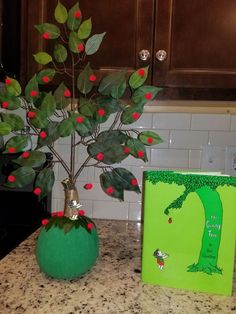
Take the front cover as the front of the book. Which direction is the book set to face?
toward the camera

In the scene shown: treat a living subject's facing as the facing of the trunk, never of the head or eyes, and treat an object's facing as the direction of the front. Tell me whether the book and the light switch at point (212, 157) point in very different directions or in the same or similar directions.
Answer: same or similar directions

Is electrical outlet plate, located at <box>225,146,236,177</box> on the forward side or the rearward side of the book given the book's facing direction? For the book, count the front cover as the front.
on the rearward side

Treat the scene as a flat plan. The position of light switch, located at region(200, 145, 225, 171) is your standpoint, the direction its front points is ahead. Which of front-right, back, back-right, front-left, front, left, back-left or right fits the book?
front

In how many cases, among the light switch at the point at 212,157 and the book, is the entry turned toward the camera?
2
